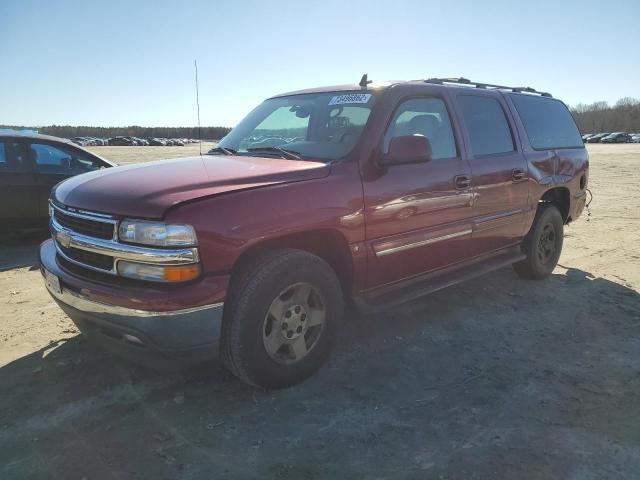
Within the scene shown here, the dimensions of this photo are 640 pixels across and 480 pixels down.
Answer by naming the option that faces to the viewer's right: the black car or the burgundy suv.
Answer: the black car

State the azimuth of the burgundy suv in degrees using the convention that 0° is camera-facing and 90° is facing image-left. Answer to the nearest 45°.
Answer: approximately 45°

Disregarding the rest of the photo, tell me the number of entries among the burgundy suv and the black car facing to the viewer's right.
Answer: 1

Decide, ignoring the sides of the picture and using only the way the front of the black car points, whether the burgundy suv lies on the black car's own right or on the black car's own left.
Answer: on the black car's own right

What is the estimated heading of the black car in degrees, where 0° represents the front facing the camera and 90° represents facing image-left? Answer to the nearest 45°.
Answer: approximately 270°

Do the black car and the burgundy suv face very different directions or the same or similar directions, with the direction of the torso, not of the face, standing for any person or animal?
very different directions

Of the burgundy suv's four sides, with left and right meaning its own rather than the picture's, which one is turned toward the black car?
right
